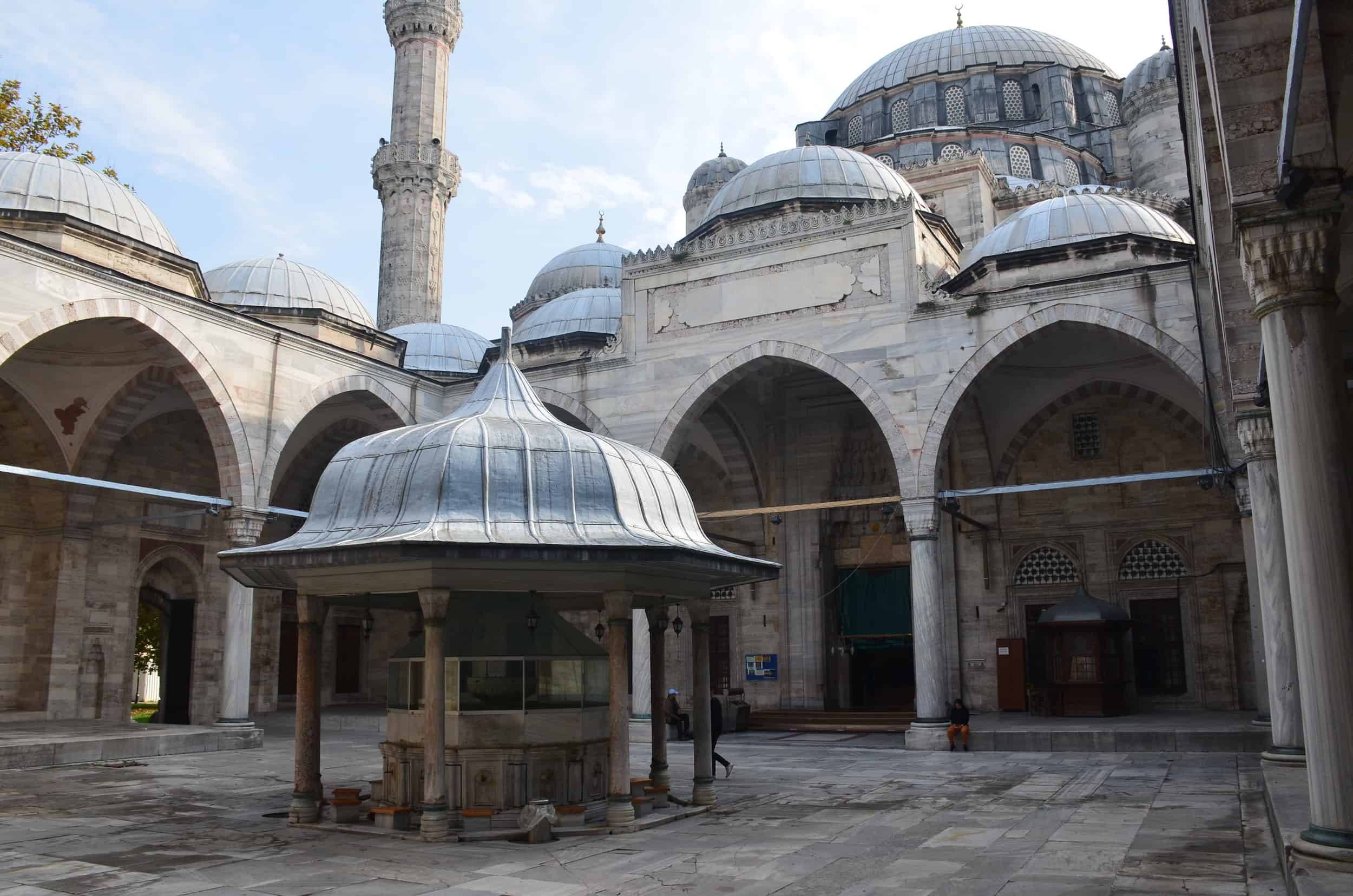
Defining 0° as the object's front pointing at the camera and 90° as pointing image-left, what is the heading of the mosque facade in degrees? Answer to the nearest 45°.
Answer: approximately 45°

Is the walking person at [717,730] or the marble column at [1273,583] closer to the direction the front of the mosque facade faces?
the walking person

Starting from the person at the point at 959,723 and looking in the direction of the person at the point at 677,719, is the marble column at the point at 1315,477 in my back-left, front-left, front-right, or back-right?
back-left

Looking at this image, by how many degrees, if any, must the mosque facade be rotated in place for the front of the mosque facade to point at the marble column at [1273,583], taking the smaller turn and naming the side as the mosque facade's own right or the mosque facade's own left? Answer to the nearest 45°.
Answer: approximately 90° to the mosque facade's own left

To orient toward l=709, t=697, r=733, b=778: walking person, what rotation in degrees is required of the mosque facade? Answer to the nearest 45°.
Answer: approximately 45° to its left

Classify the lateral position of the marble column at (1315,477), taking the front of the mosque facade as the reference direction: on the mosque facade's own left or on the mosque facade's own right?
on the mosque facade's own left
